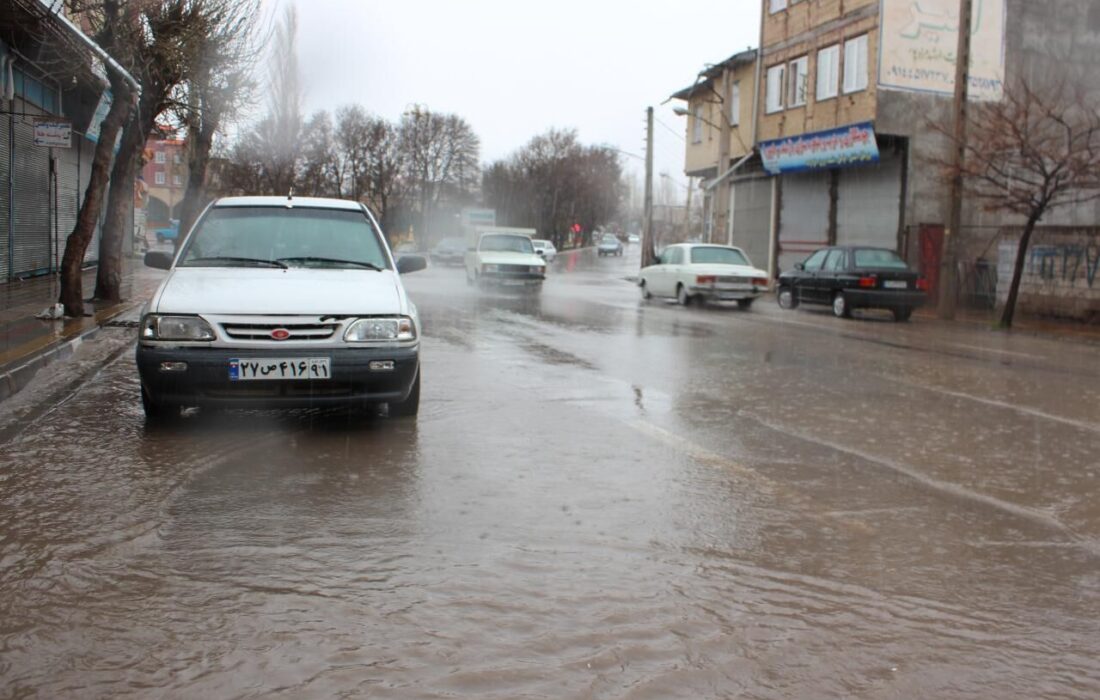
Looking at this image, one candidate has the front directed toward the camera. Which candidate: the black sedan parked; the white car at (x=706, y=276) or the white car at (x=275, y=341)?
the white car at (x=275, y=341)

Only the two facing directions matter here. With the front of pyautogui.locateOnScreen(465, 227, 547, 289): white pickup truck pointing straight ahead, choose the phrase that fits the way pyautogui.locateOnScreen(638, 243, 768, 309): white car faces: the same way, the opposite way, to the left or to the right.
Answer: the opposite way

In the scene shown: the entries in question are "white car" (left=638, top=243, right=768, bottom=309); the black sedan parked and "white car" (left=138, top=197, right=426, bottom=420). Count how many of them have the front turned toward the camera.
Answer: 1

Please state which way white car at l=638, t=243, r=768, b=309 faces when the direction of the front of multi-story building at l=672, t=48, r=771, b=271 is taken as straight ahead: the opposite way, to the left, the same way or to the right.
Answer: to the right

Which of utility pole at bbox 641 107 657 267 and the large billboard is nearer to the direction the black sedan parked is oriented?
the utility pole

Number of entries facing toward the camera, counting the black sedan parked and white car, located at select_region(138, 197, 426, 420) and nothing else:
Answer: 1

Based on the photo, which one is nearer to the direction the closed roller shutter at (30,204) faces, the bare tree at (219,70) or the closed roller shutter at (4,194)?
the bare tree

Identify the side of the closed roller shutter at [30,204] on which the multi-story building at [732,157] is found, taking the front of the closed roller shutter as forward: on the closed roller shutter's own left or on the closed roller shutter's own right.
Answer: on the closed roller shutter's own left

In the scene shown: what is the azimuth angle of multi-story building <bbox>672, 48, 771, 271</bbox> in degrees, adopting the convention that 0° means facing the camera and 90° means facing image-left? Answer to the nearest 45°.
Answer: approximately 45°

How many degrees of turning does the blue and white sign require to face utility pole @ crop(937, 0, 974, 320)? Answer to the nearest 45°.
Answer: approximately 45° to its left

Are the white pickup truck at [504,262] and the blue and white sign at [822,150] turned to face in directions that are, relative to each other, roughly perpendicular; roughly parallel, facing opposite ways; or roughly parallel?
roughly perpendicular

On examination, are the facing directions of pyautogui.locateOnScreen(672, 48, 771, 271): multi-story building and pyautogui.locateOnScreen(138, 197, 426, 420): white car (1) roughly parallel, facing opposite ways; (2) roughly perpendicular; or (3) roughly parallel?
roughly perpendicular

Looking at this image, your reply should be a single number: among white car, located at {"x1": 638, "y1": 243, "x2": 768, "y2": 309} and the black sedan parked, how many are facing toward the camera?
0

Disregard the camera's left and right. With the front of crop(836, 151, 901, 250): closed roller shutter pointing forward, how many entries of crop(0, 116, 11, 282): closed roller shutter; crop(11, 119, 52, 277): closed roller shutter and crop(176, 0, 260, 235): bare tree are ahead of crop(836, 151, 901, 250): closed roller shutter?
3

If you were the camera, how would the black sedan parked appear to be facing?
facing away from the viewer and to the left of the viewer
